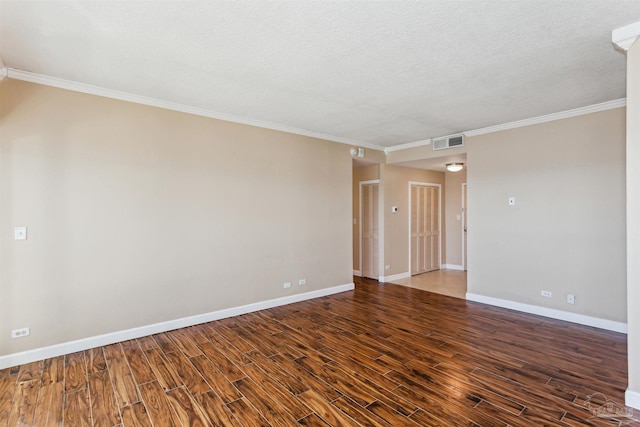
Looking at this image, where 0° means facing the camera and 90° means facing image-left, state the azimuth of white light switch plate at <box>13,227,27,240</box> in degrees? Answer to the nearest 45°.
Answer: approximately 315°

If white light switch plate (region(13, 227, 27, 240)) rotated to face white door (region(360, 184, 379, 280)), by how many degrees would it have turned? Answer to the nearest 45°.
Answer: approximately 45° to its left

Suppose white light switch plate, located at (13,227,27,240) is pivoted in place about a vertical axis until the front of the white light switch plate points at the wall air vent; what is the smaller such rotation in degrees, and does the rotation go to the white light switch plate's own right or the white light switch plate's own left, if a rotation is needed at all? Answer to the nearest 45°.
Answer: approximately 45° to the white light switch plate's own left
